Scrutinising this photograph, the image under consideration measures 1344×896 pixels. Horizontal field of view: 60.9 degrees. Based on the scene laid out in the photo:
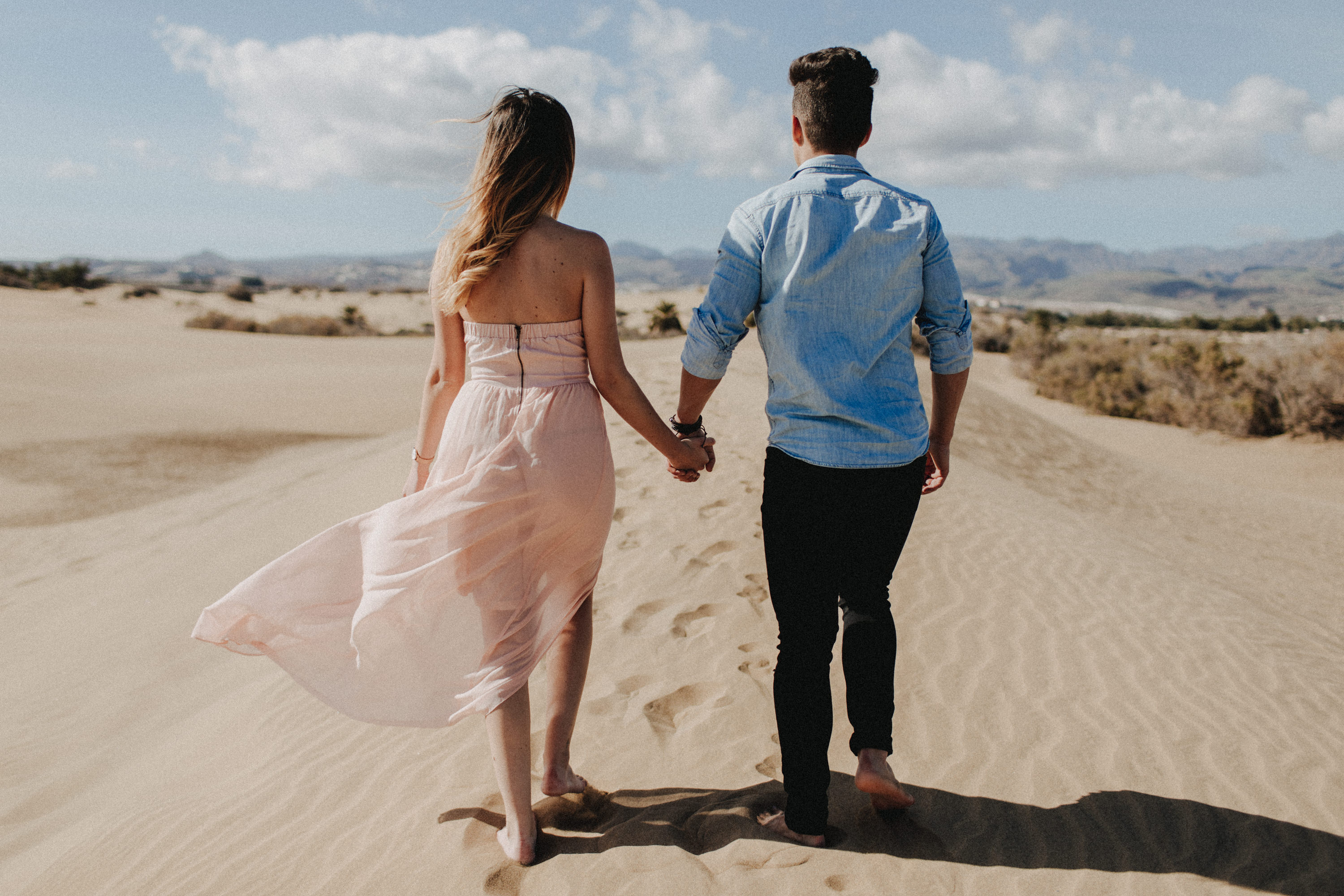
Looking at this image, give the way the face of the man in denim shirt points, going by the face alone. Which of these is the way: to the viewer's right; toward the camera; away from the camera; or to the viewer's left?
away from the camera

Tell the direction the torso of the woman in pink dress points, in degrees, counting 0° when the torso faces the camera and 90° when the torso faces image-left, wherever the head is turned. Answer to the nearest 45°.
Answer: approximately 180°

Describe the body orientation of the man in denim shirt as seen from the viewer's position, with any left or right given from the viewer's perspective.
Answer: facing away from the viewer

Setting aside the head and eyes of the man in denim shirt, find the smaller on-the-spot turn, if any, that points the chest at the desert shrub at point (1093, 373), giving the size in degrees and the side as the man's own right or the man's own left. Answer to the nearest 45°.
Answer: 0° — they already face it

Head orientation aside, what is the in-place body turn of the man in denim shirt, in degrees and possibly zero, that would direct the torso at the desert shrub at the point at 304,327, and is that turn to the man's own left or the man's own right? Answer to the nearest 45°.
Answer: approximately 45° to the man's own left

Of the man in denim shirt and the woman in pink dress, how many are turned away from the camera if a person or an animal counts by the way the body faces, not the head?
2

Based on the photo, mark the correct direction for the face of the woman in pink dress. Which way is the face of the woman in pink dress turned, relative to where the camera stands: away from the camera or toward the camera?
away from the camera
